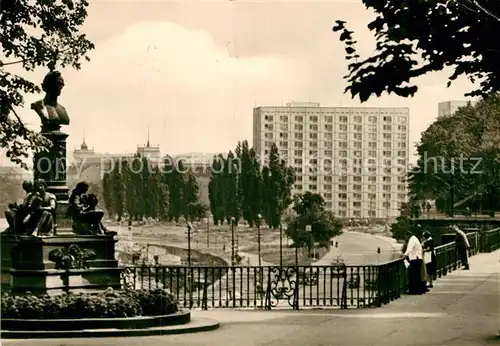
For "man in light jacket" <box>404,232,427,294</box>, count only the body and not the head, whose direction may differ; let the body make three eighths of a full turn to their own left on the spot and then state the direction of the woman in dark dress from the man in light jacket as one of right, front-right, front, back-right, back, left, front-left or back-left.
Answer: back

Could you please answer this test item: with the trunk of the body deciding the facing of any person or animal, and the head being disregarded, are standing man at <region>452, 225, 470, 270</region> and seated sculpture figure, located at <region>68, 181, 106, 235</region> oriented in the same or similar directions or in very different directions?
very different directions

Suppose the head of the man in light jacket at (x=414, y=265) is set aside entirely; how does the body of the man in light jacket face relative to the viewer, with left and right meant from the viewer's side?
facing away from the viewer and to the left of the viewer

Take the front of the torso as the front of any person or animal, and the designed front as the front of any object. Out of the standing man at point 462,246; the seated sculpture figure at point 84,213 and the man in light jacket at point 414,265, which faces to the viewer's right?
the seated sculpture figure

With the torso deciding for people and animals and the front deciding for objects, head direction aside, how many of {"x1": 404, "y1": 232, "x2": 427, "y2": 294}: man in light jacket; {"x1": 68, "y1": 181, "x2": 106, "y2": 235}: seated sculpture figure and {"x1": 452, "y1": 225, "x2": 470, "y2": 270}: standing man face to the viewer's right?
1

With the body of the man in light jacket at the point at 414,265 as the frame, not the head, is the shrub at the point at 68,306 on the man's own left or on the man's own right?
on the man's own left

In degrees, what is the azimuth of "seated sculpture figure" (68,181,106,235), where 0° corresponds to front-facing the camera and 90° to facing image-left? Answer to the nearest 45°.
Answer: approximately 270°

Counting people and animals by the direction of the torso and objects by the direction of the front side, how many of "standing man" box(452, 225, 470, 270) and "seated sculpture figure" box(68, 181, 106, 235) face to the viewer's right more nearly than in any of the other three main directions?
1

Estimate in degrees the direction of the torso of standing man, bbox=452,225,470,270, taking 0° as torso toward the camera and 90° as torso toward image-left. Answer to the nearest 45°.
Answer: approximately 90°
